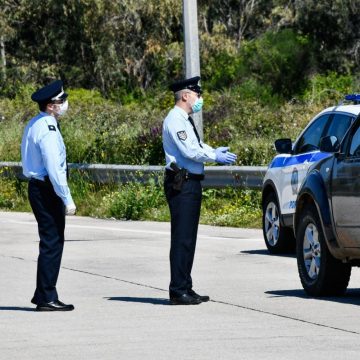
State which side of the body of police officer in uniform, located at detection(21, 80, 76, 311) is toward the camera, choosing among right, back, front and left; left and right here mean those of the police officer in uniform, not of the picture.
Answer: right

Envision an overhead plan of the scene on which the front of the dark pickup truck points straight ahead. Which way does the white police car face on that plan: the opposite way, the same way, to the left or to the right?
the same way

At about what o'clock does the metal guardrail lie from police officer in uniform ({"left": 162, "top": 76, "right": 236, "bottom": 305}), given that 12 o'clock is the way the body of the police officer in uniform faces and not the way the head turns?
The metal guardrail is roughly at 9 o'clock from the police officer in uniform.

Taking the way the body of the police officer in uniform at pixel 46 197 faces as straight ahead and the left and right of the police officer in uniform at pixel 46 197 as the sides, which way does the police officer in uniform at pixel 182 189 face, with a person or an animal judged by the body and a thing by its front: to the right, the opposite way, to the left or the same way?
the same way

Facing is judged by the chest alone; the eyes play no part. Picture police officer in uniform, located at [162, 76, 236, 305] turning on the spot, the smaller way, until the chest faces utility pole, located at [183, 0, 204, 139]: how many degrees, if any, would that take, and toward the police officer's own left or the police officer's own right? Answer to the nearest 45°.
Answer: approximately 90° to the police officer's own left

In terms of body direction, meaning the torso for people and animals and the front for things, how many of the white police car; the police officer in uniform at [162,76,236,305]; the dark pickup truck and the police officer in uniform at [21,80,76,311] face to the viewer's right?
2

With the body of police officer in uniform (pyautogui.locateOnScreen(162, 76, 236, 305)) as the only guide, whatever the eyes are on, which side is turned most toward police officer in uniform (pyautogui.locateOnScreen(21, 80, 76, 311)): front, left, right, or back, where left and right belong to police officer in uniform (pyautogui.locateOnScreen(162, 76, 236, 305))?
back

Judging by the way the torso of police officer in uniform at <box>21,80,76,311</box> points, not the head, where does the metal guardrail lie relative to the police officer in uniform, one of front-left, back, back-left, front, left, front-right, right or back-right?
left

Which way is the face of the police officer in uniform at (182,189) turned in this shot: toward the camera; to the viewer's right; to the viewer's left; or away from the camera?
to the viewer's right

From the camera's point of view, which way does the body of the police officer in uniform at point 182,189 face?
to the viewer's right

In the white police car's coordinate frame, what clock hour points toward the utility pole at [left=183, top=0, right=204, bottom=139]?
The utility pole is roughly at 1 o'clock from the white police car.
